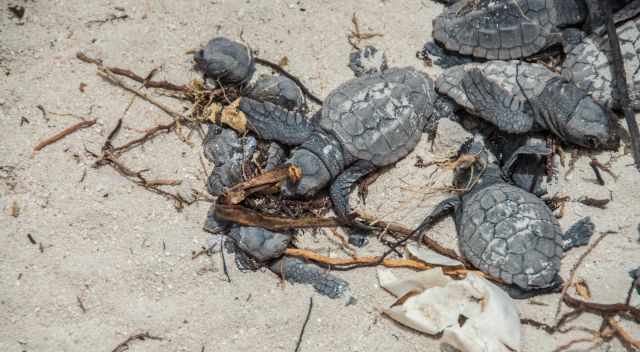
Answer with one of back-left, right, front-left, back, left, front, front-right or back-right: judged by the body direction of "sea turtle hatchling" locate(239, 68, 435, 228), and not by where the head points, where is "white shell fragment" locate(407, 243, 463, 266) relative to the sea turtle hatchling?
left

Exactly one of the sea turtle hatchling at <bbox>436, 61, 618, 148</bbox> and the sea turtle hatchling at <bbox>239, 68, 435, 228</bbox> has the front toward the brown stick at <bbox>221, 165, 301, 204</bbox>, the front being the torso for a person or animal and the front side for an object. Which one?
the sea turtle hatchling at <bbox>239, 68, 435, 228</bbox>

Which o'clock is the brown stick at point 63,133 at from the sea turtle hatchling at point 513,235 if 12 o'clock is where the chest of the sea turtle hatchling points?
The brown stick is roughly at 10 o'clock from the sea turtle hatchling.

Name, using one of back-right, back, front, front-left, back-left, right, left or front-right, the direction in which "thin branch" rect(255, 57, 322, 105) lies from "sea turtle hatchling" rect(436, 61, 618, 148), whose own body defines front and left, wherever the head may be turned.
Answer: back-right

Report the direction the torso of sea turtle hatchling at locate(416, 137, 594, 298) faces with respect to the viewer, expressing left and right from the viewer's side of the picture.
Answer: facing away from the viewer and to the left of the viewer

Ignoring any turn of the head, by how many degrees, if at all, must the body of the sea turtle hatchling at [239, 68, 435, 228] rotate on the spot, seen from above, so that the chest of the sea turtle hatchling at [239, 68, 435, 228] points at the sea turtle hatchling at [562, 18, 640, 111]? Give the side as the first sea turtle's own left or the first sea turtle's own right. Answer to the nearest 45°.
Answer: approximately 135° to the first sea turtle's own left

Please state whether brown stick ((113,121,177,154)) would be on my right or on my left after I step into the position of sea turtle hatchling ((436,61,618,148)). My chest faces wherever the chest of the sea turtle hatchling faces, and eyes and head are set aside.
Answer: on my right

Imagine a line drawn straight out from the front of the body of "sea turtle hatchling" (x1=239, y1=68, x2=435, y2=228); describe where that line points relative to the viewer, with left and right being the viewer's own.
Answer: facing the viewer and to the left of the viewer

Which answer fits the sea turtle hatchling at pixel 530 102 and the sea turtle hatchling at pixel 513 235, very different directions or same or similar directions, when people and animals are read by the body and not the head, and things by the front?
very different directions

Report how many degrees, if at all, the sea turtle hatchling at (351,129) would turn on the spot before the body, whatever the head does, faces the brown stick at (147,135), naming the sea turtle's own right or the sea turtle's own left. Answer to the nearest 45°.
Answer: approximately 45° to the sea turtle's own right

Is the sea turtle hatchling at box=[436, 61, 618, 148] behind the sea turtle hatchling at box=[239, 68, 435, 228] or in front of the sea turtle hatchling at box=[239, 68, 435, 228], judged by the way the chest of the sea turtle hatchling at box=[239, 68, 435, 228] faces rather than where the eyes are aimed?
behind

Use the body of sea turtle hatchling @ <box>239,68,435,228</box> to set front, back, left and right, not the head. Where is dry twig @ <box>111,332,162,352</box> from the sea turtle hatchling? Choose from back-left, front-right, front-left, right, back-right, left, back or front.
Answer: front

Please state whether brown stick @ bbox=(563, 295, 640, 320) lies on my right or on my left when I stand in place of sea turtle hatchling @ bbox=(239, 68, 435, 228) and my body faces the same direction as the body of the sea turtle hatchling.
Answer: on my left
